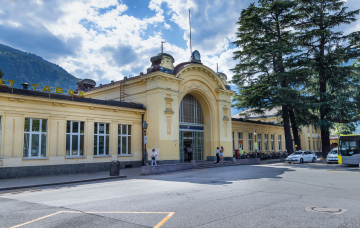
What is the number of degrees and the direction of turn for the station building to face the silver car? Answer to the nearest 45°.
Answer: approximately 45° to its left

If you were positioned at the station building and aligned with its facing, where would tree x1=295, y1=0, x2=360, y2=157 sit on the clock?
The tree is roughly at 10 o'clock from the station building.

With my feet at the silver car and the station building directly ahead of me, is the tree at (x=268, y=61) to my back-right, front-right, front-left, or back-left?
front-right

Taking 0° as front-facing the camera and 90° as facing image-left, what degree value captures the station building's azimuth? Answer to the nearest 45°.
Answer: approximately 315°

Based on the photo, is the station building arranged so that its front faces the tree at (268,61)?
no
